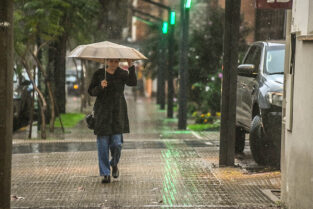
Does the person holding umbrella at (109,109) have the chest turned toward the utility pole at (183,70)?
no

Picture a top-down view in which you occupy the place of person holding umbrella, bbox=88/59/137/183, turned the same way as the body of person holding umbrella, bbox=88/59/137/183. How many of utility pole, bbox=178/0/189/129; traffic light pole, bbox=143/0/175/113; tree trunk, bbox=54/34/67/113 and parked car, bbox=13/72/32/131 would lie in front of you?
0

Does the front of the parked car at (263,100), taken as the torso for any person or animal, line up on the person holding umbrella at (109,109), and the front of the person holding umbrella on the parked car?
no

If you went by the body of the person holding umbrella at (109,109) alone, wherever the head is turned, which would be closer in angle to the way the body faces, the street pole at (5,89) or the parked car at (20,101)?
the street pole

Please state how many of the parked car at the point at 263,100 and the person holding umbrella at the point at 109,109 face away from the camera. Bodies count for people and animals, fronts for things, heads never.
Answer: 0

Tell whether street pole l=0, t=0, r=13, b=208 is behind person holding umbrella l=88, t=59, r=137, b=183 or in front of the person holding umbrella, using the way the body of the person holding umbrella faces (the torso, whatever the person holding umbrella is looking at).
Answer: in front

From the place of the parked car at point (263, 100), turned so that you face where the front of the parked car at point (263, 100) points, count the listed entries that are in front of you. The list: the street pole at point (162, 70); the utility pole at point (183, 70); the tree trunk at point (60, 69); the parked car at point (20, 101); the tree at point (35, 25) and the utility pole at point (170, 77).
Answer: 0

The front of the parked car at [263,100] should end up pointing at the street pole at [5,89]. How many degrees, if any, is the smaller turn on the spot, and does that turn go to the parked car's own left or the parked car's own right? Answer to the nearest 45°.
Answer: approximately 90° to the parked car's own right

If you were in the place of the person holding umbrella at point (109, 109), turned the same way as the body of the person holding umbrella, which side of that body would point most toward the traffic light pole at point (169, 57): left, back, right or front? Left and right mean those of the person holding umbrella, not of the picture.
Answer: back

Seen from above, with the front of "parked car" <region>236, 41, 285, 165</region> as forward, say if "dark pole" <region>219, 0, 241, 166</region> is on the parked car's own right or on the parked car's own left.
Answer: on the parked car's own right

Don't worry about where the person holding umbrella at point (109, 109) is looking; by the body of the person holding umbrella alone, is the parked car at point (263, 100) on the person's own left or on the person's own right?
on the person's own left

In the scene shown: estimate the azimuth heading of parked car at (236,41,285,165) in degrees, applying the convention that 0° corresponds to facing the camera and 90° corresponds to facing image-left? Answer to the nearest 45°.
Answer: approximately 315°

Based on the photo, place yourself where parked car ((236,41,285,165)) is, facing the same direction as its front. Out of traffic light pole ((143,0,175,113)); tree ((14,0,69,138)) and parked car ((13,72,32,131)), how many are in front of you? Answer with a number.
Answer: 0

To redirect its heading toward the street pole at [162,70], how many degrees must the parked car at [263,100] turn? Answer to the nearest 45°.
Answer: approximately 135° to its left

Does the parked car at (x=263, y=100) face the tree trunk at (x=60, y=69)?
no

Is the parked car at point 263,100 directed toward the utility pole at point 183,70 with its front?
no

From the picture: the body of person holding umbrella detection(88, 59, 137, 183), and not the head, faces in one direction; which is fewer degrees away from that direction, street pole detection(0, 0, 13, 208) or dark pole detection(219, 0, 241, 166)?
the street pole

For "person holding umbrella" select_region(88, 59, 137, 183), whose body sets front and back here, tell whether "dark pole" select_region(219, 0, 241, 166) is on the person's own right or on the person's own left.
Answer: on the person's own left

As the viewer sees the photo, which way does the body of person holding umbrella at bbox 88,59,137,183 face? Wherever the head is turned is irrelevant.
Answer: toward the camera
